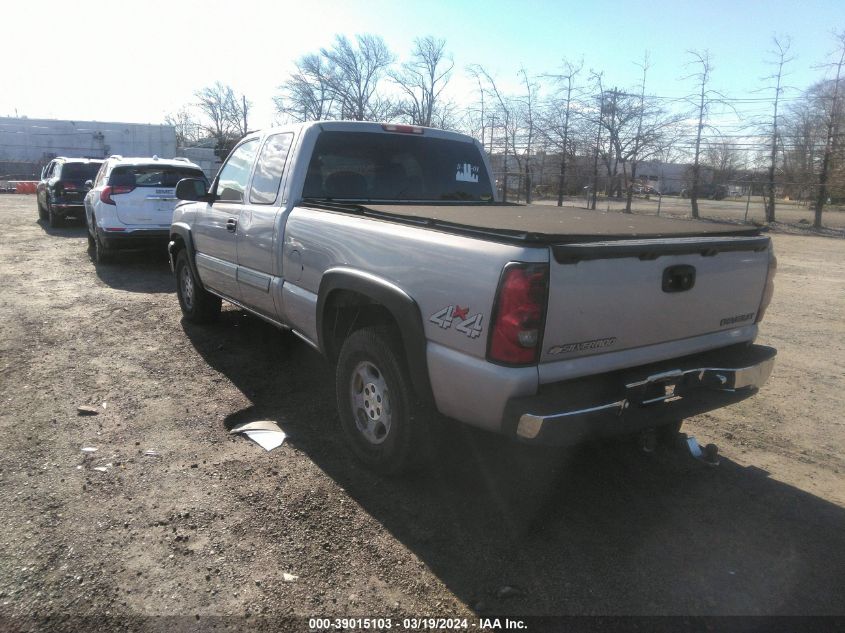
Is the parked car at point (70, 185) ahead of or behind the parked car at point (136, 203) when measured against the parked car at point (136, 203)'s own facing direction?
ahead

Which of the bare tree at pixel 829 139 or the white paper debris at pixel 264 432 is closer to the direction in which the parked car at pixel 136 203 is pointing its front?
the bare tree

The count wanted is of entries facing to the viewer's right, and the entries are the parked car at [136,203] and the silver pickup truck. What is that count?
0

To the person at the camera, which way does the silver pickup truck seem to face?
facing away from the viewer and to the left of the viewer

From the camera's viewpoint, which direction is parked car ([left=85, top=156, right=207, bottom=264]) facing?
away from the camera

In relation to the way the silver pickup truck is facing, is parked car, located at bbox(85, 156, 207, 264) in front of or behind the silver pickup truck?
in front

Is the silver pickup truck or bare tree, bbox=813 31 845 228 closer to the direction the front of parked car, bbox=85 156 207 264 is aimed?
the bare tree

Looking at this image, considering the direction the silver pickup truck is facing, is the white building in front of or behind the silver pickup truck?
in front

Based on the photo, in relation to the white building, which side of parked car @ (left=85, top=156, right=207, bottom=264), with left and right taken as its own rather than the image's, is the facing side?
front

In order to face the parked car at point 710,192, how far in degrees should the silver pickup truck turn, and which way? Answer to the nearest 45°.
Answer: approximately 45° to its right

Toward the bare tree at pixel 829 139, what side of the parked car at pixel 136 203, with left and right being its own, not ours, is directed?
right

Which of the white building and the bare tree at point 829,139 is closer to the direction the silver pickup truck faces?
the white building
